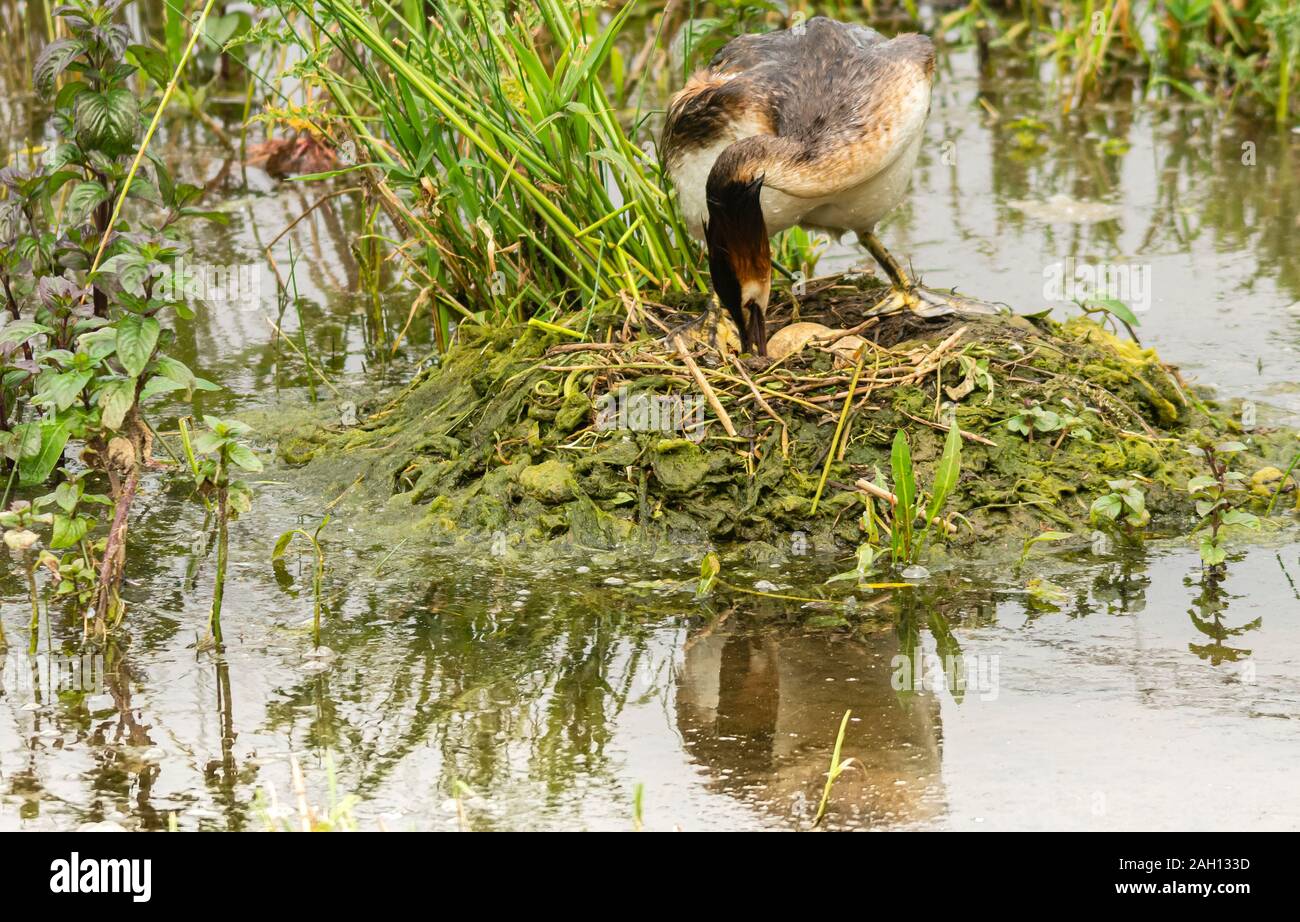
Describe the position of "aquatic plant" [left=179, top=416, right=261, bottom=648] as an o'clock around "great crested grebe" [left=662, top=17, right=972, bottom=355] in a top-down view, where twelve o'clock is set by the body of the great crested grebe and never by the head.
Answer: The aquatic plant is roughly at 2 o'clock from the great crested grebe.

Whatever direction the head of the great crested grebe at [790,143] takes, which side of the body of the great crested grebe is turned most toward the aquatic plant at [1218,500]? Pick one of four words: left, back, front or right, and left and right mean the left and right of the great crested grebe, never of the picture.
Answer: left

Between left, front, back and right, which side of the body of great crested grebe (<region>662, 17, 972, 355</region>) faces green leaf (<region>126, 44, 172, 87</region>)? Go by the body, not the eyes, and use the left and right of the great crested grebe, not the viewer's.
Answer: right
